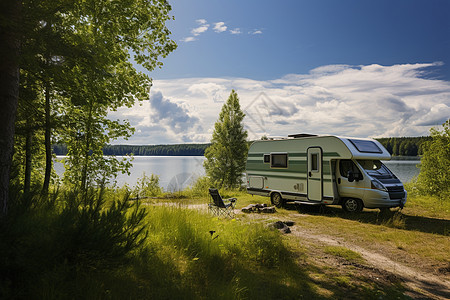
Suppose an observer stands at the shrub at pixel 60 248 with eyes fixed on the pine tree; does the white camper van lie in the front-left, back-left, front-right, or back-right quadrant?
front-right

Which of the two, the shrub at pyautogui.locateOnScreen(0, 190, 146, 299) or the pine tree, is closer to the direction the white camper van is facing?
the shrub

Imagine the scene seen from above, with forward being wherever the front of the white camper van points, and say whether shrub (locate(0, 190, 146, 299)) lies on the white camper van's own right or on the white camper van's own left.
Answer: on the white camper van's own right

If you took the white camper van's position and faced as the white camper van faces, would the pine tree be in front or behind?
behind

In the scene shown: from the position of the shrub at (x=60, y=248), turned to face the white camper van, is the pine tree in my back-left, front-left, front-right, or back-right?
front-left
